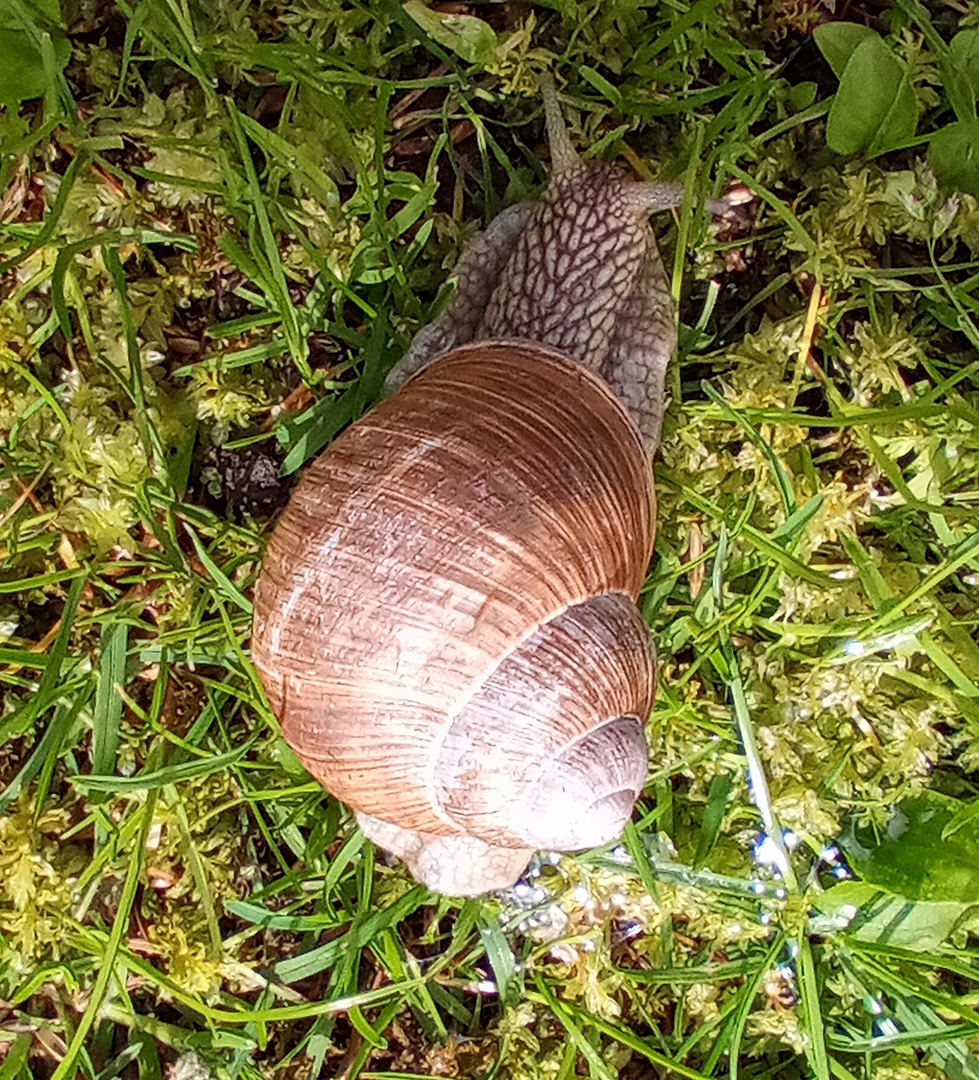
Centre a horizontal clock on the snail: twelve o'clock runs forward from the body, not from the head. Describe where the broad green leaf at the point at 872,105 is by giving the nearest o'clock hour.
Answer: The broad green leaf is roughly at 1 o'clock from the snail.

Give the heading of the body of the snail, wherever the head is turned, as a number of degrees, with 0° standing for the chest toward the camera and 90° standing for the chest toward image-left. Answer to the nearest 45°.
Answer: approximately 180°

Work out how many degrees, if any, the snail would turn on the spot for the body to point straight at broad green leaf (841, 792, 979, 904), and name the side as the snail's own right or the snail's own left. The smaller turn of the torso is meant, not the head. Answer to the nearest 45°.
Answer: approximately 90° to the snail's own right

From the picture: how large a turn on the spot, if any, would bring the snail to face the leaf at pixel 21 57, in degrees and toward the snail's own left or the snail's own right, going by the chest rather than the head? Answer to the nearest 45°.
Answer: approximately 45° to the snail's own left

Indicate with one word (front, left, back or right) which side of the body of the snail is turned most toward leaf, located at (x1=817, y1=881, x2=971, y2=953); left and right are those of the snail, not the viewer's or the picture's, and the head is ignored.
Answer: right

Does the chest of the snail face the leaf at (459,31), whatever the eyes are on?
yes
